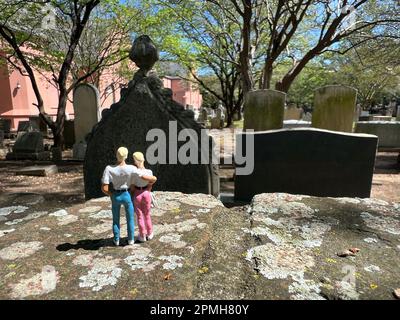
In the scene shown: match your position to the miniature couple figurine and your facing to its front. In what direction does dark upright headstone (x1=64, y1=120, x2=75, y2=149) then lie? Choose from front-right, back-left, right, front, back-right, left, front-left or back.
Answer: front

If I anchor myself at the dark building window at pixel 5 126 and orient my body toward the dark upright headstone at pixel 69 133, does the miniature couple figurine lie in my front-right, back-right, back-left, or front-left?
front-right

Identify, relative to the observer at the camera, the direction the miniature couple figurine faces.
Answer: facing away from the viewer

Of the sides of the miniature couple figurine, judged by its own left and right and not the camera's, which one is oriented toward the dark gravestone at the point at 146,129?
front

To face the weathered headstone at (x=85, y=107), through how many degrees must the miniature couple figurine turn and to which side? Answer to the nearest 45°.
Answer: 0° — it already faces it

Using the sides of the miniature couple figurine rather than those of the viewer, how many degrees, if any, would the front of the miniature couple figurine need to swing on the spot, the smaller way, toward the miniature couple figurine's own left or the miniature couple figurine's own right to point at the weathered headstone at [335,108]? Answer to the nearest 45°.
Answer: approximately 45° to the miniature couple figurine's own right

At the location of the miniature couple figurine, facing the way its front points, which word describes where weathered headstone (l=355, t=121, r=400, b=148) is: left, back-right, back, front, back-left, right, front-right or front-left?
front-right

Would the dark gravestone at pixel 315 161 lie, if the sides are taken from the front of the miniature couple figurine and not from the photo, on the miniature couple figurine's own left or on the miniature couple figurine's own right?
on the miniature couple figurine's own right

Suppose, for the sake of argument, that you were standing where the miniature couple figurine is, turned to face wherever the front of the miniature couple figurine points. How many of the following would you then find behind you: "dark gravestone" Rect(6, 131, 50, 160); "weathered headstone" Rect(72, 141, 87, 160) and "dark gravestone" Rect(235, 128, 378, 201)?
0

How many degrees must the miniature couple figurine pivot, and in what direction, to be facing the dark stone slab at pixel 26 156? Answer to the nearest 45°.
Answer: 0° — it already faces it
